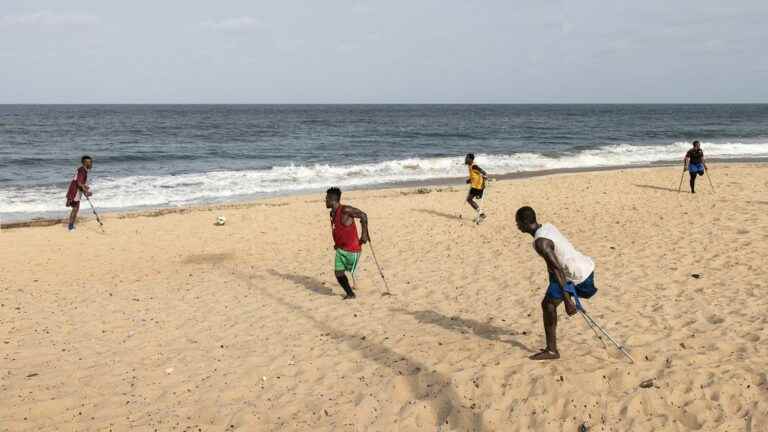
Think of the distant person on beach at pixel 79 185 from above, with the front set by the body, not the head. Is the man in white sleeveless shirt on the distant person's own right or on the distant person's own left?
on the distant person's own right

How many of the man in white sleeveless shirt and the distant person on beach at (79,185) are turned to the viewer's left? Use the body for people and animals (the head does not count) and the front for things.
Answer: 1

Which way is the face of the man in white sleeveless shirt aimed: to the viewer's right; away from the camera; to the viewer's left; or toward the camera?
to the viewer's left

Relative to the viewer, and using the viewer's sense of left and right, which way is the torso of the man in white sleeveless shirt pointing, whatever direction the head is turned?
facing to the left of the viewer

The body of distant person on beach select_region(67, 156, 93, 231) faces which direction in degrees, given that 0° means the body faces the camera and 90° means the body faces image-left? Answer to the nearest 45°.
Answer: approximately 270°
